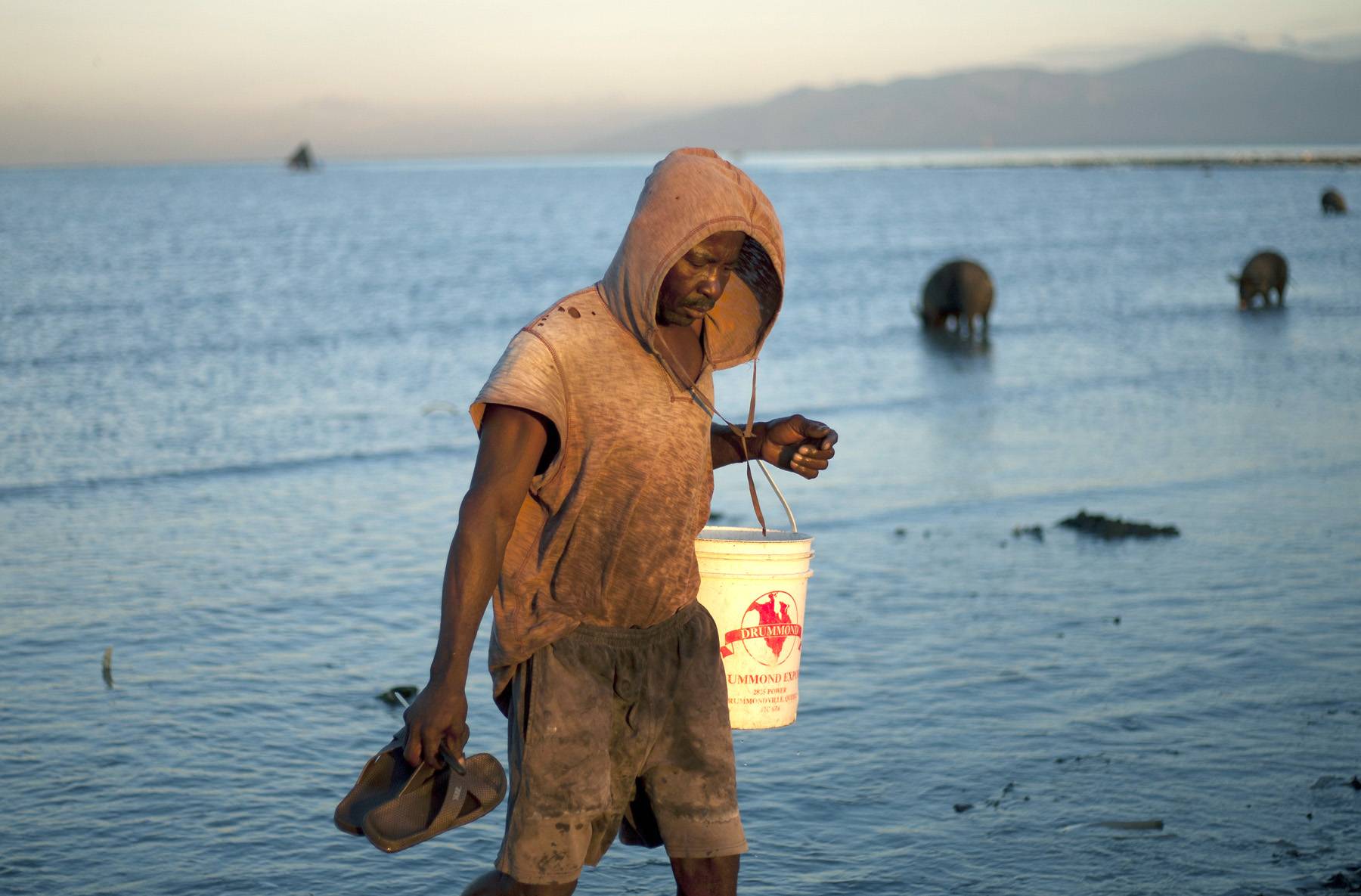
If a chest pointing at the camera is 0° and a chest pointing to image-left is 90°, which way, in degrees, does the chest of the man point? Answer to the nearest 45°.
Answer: approximately 315°

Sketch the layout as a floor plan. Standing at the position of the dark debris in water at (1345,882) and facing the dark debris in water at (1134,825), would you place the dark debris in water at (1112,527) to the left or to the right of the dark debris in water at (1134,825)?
right

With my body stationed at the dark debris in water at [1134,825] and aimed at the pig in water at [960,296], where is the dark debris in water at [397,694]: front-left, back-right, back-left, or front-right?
front-left

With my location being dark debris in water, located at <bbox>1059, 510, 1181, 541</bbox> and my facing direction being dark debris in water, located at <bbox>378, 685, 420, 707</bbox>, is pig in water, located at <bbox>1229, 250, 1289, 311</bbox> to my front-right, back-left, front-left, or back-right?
back-right

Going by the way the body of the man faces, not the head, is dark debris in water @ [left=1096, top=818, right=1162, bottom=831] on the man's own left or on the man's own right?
on the man's own left

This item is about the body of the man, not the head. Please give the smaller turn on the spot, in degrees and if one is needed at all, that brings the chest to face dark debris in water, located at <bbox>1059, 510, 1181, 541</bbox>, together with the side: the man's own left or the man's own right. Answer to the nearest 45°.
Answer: approximately 90° to the man's own left

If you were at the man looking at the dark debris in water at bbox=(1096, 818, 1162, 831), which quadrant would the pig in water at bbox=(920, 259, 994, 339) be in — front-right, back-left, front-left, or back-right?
front-left

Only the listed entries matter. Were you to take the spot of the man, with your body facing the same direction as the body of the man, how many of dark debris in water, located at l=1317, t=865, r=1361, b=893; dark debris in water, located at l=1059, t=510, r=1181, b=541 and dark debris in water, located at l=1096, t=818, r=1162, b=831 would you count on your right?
0

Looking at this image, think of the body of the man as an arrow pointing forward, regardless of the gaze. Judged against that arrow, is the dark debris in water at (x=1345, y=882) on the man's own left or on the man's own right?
on the man's own left
